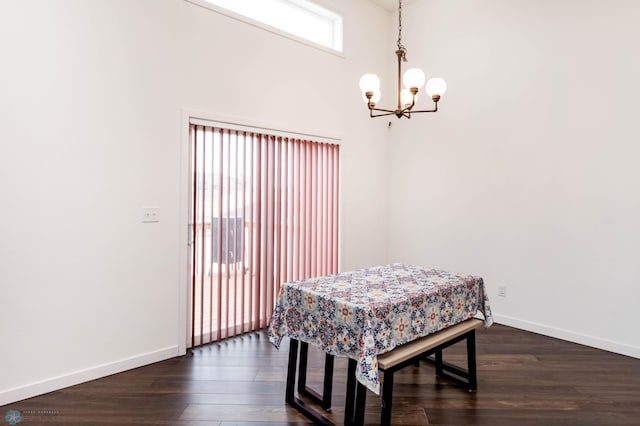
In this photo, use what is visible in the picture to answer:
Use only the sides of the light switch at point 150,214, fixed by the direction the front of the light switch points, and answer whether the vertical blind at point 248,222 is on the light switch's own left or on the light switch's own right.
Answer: on the light switch's own left

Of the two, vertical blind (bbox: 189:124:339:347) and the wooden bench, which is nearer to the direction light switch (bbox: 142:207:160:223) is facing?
the wooden bench

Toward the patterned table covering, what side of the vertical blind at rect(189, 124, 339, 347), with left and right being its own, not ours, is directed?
front

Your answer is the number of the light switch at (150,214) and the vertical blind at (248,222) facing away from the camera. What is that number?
0

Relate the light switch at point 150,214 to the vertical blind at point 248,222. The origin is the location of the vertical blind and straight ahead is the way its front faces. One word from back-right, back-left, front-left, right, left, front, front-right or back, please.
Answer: right

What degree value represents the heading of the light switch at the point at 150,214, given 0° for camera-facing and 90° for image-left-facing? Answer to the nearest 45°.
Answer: approximately 0°

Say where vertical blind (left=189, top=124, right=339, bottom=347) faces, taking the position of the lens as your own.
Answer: facing the viewer and to the right of the viewer

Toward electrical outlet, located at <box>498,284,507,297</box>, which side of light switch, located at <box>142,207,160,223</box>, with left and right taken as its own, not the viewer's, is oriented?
left
